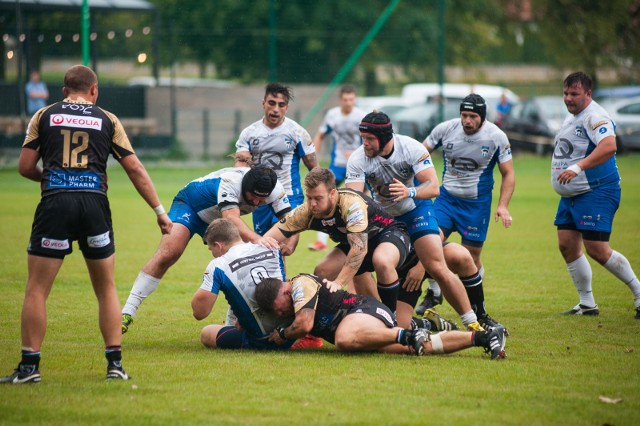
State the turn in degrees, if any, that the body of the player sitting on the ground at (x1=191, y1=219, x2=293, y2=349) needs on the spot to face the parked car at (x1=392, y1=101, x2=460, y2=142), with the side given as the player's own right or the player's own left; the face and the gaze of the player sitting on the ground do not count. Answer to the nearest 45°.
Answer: approximately 45° to the player's own right

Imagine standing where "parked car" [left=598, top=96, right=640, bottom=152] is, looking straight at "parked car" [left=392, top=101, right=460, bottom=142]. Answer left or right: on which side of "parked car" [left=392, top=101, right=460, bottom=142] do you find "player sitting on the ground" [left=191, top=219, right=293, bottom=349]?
left
